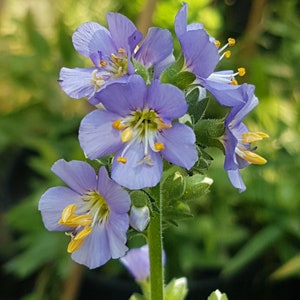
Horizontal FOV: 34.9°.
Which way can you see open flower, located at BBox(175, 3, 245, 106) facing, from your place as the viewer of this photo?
facing to the right of the viewer

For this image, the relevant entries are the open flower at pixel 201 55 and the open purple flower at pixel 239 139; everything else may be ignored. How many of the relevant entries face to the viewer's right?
2

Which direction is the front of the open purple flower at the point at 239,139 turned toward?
to the viewer's right
